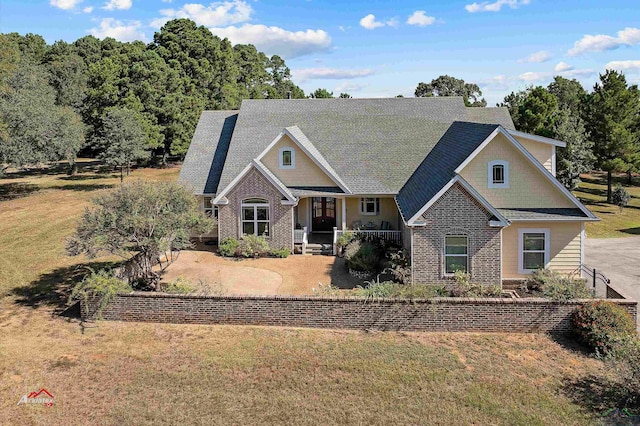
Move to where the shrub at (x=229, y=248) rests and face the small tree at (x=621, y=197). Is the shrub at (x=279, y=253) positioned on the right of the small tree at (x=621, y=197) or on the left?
right

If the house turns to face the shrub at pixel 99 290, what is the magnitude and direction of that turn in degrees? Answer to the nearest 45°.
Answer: approximately 45° to its right

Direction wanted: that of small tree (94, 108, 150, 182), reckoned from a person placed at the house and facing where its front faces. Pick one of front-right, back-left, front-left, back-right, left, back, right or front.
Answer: back-right

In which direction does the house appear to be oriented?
toward the camera

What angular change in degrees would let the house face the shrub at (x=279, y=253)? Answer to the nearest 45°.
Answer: approximately 90° to its right

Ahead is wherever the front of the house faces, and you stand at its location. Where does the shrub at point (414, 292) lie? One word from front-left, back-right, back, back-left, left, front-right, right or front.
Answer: front

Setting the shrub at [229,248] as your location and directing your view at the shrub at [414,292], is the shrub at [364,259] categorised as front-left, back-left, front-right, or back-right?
front-left

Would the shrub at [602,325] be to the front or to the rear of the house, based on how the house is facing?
to the front

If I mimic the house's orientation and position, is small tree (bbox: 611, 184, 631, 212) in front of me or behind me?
behind

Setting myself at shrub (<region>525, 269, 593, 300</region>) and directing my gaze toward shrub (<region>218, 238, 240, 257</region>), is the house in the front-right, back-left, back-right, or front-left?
front-right

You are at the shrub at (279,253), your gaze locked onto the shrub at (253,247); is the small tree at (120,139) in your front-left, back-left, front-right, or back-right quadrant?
front-right

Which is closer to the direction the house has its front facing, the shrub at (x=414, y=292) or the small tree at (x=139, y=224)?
the shrub

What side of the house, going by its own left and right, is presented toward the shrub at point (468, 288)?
front

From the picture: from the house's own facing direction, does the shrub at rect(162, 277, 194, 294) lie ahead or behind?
ahead
